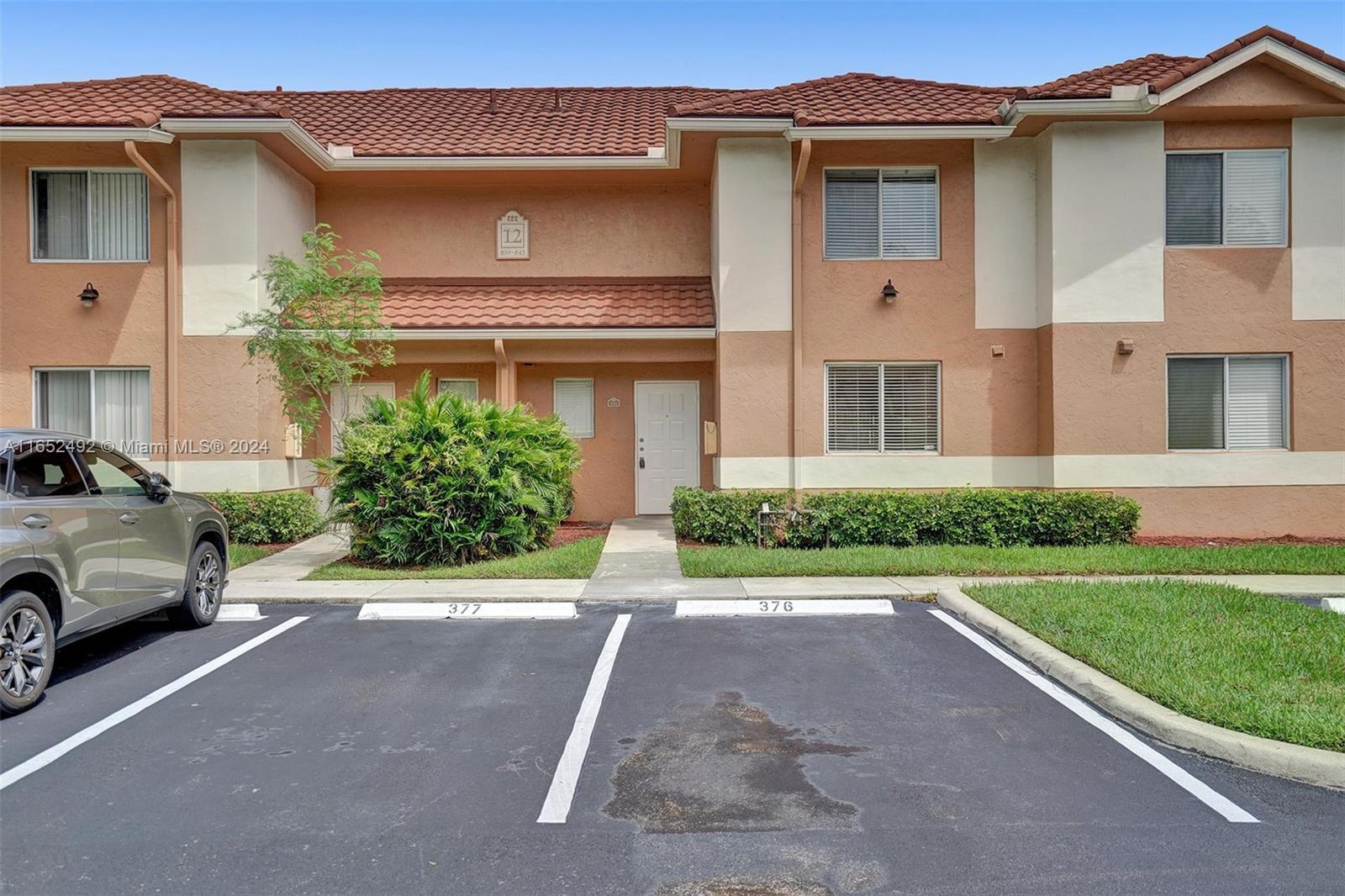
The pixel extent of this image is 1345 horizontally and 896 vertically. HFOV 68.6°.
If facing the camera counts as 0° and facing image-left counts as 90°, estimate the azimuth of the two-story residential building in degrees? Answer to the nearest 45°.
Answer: approximately 0°

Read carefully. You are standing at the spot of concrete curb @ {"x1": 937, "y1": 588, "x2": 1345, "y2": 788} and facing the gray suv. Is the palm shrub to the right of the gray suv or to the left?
right

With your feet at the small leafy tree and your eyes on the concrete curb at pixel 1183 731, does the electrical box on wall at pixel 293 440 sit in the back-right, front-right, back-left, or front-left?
back-left

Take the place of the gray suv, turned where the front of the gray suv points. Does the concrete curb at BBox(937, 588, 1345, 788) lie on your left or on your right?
on your right

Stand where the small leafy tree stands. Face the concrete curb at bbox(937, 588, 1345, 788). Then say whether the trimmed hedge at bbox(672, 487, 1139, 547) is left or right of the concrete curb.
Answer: left

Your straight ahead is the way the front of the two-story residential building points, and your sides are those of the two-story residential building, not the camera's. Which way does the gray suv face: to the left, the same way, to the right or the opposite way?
the opposite way

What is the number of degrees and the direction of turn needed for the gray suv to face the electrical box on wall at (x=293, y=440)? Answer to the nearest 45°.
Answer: approximately 45° to its left

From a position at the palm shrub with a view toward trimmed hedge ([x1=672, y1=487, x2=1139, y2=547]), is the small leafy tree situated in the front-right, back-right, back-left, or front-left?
back-left

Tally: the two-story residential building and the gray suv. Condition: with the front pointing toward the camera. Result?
1

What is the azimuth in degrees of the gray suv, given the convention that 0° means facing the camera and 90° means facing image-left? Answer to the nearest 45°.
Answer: approximately 225°

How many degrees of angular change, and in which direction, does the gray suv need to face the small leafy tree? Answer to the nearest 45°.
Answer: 0° — it already faces it

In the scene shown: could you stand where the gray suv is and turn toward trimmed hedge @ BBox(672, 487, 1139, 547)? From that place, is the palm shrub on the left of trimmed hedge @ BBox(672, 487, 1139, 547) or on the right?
left
